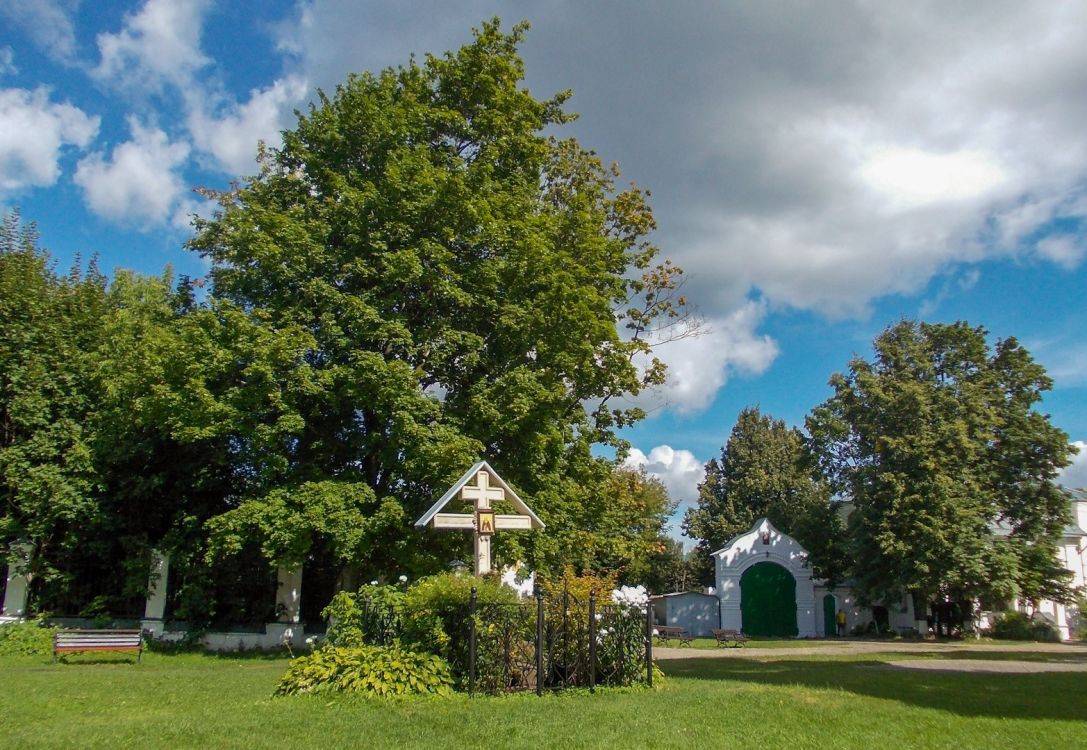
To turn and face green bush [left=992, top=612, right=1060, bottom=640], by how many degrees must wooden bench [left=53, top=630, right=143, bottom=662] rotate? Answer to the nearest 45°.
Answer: approximately 90° to its left

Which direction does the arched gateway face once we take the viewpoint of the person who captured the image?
facing the viewer

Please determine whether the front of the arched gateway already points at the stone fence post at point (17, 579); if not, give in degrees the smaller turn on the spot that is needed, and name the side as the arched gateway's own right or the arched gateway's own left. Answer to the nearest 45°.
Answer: approximately 45° to the arched gateway's own right

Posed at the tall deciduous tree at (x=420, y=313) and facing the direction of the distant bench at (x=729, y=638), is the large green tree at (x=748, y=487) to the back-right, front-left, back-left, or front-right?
front-left

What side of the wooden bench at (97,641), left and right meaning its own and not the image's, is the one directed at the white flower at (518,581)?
left

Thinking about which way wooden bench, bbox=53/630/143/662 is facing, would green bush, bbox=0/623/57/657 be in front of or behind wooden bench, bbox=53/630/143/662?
behind

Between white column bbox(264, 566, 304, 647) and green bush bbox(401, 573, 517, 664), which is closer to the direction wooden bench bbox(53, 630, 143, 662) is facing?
the green bush

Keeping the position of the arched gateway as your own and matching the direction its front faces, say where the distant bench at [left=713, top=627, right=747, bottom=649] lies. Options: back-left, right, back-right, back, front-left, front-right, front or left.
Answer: front

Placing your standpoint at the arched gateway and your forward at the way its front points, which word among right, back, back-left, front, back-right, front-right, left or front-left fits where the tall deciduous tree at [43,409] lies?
front-right

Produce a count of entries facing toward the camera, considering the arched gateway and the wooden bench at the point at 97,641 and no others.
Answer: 2

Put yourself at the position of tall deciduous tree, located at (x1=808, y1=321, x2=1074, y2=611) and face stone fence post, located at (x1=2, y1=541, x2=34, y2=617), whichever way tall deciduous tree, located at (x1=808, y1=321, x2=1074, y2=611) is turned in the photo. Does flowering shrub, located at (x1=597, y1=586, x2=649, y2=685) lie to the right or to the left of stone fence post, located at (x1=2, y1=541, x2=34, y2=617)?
left

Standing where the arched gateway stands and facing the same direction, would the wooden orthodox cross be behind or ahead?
ahead

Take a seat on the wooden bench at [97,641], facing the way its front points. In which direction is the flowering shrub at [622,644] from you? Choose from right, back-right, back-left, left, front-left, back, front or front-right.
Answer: front-left

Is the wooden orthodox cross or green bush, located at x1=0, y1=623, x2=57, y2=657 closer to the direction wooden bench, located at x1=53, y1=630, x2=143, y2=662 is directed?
the wooden orthodox cross

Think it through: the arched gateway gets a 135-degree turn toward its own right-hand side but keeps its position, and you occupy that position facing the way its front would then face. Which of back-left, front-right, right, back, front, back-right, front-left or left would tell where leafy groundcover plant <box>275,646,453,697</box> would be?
back-left

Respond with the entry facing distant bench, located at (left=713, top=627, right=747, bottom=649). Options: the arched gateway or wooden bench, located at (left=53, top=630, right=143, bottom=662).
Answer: the arched gateway

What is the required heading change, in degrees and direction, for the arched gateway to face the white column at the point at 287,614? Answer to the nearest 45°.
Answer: approximately 45° to its right

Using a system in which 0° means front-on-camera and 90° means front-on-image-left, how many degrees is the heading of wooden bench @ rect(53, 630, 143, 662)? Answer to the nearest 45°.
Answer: approximately 0°
